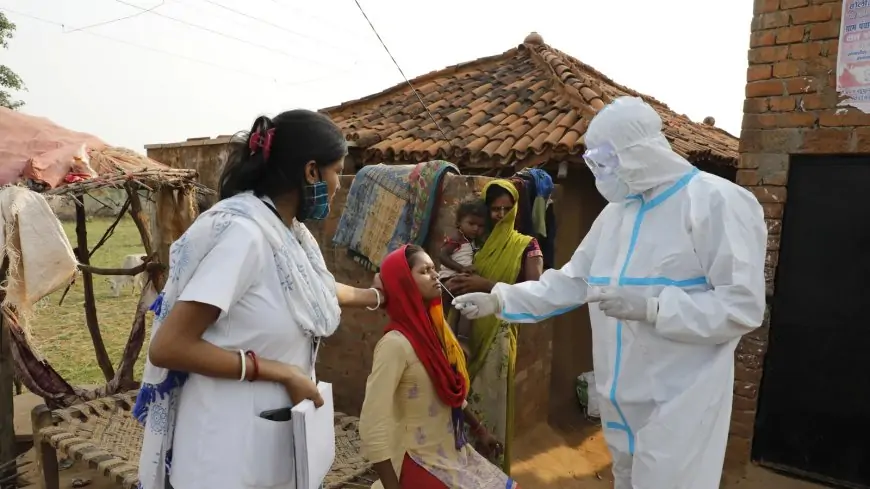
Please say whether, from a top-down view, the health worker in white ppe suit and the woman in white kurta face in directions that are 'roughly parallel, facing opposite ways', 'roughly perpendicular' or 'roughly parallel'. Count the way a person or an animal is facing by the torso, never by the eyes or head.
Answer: roughly parallel, facing opposite ways

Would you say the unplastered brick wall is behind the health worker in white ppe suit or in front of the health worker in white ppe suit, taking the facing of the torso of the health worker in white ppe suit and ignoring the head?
behind

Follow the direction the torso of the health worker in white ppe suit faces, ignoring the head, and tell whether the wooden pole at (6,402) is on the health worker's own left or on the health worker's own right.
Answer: on the health worker's own right

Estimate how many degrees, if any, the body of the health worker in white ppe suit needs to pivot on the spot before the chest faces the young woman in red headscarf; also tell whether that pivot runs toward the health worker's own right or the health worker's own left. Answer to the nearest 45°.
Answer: approximately 45° to the health worker's own right

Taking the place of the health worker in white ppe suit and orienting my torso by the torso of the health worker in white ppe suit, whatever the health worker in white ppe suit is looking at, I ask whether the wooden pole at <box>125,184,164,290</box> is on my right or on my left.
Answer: on my right

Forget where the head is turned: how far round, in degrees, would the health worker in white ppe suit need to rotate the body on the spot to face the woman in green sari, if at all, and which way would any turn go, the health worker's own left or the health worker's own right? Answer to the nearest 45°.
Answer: approximately 90° to the health worker's own right

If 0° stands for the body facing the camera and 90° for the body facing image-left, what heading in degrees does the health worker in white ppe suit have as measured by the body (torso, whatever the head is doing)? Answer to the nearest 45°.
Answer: approximately 45°

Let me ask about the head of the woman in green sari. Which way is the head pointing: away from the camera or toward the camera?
toward the camera

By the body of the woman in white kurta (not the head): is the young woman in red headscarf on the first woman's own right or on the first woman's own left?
on the first woman's own left

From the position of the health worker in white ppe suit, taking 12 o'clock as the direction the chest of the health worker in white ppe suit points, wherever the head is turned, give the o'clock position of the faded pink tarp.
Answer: The faded pink tarp is roughly at 2 o'clock from the health worker in white ppe suit.

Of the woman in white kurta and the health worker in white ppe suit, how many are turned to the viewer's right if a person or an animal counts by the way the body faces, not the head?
1

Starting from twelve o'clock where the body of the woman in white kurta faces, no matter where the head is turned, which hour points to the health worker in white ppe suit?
The health worker in white ppe suit is roughly at 12 o'clock from the woman in white kurta.

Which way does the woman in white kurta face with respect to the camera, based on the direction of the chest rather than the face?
to the viewer's right

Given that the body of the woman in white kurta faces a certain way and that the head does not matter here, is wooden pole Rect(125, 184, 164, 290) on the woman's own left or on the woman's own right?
on the woman's own left
